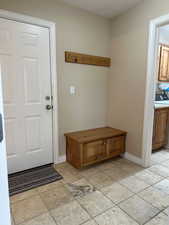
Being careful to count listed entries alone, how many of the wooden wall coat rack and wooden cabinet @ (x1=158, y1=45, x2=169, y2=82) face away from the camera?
0

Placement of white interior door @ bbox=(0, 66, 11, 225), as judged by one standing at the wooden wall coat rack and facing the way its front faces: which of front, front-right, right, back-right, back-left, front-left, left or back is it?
front-right

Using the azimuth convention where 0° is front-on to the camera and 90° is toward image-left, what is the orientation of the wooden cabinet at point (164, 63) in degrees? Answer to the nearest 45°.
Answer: approximately 315°

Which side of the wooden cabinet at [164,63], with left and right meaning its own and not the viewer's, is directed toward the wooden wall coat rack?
right

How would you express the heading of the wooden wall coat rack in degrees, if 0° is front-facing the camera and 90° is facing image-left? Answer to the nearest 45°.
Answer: approximately 315°

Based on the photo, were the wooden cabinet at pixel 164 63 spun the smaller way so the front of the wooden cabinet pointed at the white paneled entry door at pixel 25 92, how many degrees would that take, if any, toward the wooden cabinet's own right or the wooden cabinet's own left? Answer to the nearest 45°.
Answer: approximately 90° to the wooden cabinet's own right

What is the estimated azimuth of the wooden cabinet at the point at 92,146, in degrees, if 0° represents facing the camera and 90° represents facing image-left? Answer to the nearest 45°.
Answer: approximately 315°

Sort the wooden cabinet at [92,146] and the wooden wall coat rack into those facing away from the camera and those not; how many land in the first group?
0
